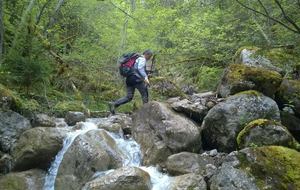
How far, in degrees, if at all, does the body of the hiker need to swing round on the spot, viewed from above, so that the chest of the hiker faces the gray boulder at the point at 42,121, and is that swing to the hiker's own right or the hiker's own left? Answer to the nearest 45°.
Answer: approximately 180°

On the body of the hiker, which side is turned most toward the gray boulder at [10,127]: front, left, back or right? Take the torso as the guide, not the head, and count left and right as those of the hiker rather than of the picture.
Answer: back

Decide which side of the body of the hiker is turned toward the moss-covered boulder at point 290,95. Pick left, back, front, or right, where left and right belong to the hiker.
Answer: front

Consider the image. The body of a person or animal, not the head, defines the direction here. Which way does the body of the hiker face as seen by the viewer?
to the viewer's right

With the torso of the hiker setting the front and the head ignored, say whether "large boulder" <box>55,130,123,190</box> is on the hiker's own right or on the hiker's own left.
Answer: on the hiker's own right

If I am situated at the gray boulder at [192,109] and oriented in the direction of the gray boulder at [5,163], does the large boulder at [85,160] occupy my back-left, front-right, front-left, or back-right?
front-left

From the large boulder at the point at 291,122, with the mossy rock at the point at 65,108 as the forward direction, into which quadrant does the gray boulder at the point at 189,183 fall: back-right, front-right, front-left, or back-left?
front-left

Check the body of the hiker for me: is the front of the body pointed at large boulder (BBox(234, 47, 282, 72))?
yes
